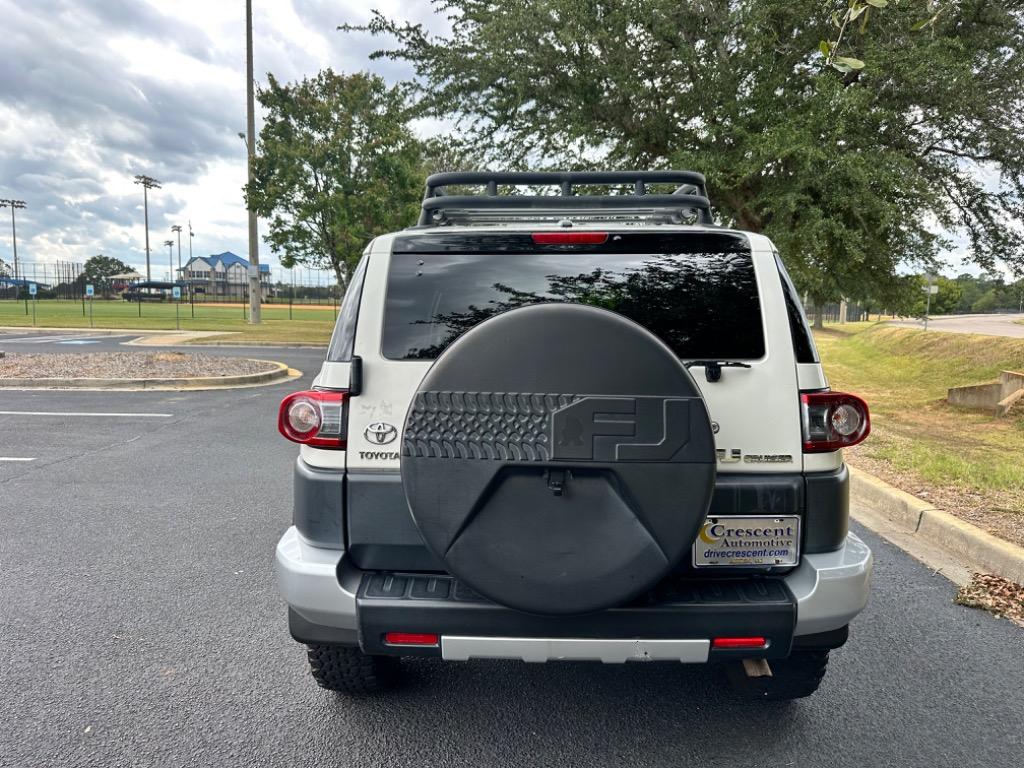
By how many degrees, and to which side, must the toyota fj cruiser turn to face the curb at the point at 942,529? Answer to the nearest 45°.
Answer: approximately 45° to its right

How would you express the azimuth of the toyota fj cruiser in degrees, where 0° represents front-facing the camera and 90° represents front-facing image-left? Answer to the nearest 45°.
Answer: approximately 180°

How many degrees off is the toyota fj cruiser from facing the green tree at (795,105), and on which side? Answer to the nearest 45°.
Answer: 0° — it already faces it

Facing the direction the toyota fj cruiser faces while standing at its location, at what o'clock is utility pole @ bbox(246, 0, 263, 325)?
The utility pole is roughly at 11 o'clock from the toyota fj cruiser.

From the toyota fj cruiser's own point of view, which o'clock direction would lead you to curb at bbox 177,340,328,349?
The curb is roughly at 11 o'clock from the toyota fj cruiser.
